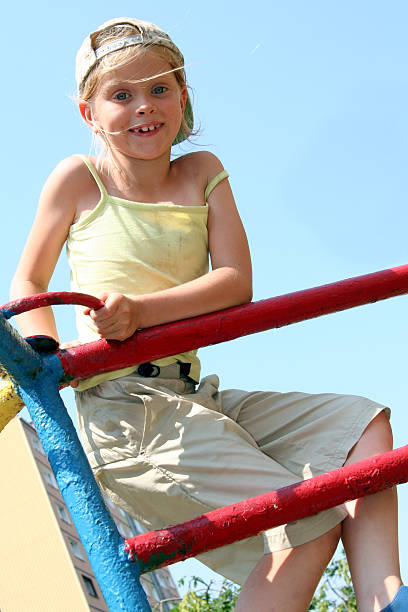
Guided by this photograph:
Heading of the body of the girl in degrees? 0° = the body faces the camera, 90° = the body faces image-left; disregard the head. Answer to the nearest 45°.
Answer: approximately 315°
